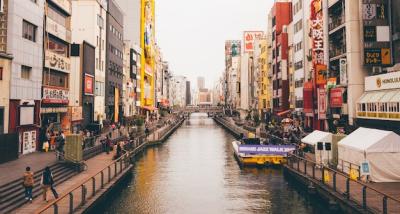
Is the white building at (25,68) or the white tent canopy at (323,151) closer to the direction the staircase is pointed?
the white tent canopy

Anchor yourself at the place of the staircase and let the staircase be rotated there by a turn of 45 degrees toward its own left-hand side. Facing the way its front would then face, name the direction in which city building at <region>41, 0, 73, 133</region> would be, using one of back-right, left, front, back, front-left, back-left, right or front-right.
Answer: left

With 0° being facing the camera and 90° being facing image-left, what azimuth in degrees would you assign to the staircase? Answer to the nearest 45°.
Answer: approximately 315°

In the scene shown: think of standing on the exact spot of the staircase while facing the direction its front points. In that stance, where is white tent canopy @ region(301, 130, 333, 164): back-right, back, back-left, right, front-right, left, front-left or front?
front-left

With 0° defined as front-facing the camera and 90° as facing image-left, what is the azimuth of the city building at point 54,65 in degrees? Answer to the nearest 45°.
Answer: approximately 315°

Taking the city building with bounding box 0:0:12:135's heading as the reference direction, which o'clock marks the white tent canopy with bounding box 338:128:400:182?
The white tent canopy is roughly at 12 o'clock from the city building.

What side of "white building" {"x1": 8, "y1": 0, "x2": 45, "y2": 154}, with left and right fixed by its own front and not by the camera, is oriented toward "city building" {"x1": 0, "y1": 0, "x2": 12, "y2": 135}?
right

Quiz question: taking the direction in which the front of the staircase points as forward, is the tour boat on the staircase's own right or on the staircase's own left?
on the staircase's own left
